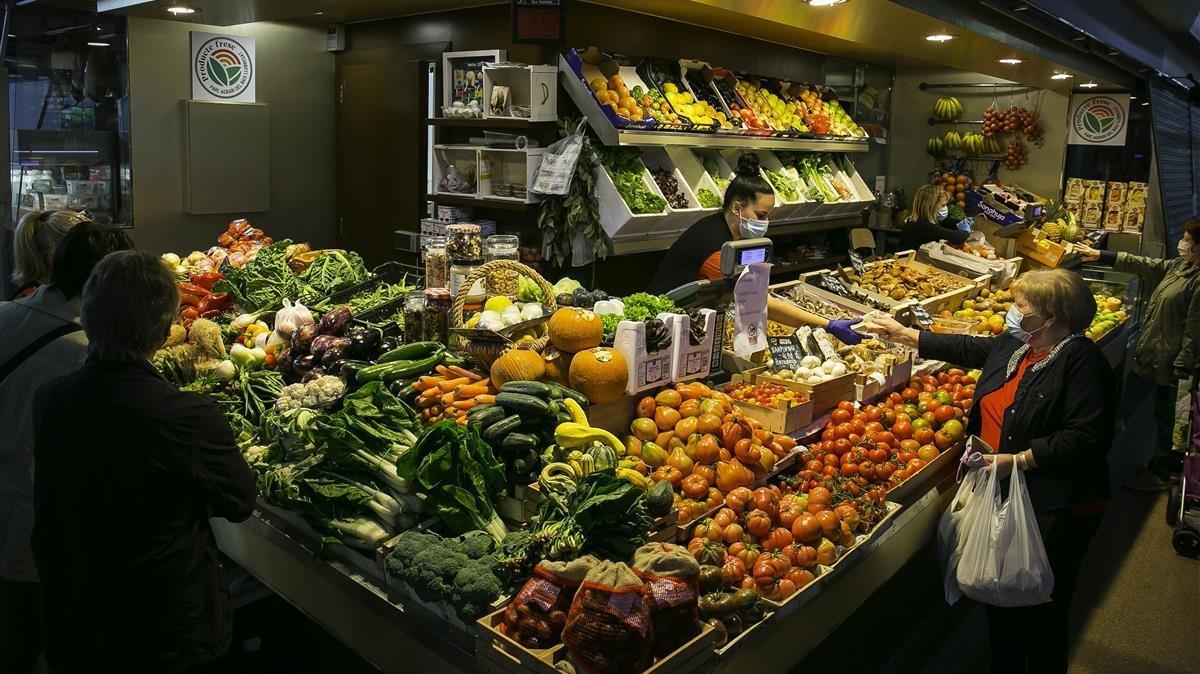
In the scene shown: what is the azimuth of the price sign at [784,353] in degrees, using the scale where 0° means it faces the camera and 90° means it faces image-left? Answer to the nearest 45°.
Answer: approximately 0°

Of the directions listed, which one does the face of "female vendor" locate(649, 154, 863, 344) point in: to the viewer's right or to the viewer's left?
to the viewer's right

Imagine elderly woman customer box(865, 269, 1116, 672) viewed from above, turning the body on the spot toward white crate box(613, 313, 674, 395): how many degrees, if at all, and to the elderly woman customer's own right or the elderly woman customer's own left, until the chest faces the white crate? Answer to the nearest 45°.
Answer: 0° — they already face it

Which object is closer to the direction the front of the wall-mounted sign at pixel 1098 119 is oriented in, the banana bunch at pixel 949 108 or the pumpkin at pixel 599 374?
the pumpkin

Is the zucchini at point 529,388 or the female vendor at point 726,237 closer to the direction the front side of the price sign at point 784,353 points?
the zucchini

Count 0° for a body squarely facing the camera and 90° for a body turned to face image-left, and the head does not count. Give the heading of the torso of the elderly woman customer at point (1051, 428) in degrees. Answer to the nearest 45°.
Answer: approximately 45°

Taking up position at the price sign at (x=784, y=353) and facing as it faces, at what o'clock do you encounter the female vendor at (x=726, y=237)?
The female vendor is roughly at 5 o'clock from the price sign.

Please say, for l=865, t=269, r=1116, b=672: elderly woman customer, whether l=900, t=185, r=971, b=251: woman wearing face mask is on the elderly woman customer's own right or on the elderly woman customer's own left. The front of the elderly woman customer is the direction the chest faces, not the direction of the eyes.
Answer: on the elderly woman customer's own right
